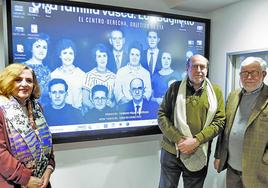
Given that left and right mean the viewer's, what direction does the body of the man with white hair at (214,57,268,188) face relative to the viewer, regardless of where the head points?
facing the viewer and to the left of the viewer

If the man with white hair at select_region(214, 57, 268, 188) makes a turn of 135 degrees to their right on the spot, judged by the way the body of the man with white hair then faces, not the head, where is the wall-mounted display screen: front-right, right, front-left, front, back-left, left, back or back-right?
left
